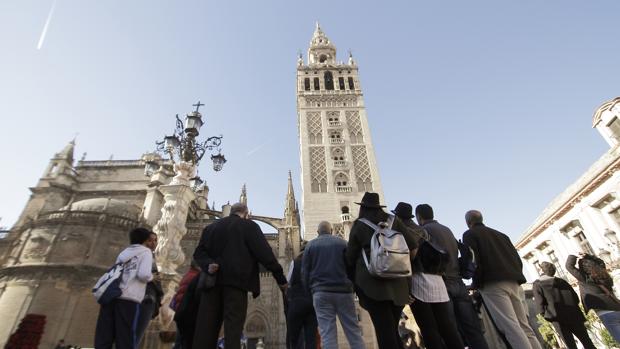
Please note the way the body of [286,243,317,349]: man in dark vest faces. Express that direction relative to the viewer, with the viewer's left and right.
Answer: facing away from the viewer

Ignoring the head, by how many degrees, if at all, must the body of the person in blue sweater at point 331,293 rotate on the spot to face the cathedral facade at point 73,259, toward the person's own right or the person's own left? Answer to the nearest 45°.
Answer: approximately 45° to the person's own left

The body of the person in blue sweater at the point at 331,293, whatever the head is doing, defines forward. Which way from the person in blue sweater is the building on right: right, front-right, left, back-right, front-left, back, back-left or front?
front-right

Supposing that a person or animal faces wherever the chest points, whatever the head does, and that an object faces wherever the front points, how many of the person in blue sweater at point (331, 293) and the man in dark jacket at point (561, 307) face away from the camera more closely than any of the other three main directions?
2

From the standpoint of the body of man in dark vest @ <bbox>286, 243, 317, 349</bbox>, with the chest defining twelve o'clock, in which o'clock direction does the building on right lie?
The building on right is roughly at 2 o'clock from the man in dark vest.

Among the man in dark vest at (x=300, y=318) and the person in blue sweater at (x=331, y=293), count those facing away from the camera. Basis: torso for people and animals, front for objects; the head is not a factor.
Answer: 2

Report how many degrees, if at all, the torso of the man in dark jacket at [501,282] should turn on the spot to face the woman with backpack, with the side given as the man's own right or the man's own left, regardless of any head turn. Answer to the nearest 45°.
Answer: approximately 90° to the man's own left

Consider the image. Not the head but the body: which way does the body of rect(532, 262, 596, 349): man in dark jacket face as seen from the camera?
away from the camera

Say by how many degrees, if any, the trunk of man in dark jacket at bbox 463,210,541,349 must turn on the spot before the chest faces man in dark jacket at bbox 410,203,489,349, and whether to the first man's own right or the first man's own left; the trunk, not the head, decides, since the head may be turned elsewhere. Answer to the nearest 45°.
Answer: approximately 45° to the first man's own left

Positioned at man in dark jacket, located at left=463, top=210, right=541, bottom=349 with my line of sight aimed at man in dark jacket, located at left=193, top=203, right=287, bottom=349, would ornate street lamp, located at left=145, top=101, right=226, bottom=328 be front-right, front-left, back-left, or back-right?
front-right

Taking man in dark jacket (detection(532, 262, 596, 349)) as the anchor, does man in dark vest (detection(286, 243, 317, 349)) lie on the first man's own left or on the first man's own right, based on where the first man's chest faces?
on the first man's own left

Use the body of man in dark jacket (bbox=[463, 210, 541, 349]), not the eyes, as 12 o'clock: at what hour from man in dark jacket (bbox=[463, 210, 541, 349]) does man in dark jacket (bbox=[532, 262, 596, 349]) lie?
man in dark jacket (bbox=[532, 262, 596, 349]) is roughly at 2 o'clock from man in dark jacket (bbox=[463, 210, 541, 349]).

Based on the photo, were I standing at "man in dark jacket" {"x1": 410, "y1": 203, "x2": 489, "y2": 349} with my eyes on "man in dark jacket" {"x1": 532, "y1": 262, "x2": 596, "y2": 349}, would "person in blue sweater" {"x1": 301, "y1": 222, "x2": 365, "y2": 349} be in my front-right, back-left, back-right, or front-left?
back-left

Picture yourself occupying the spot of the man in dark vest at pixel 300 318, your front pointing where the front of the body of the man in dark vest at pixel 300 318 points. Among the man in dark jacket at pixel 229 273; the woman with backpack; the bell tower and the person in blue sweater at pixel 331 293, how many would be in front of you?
1

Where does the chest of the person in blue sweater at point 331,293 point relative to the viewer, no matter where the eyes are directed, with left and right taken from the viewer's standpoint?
facing away from the viewer

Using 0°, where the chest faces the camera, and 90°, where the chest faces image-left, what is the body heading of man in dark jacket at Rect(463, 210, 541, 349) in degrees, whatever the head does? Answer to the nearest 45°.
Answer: approximately 135°

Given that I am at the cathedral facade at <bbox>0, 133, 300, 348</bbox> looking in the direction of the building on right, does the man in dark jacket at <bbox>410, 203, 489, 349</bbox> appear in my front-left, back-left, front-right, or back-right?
front-right

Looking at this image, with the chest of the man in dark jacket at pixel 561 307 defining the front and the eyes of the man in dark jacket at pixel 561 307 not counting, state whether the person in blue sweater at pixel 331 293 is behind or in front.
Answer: behind
